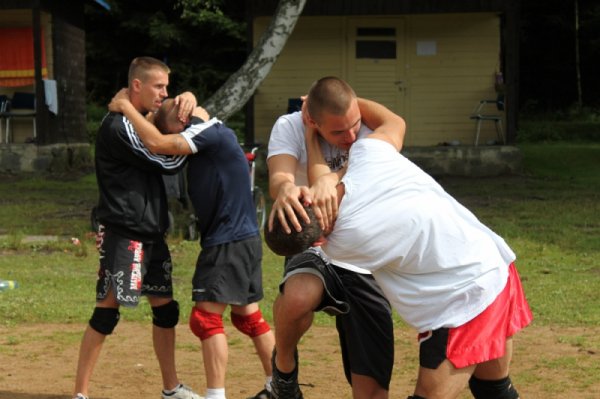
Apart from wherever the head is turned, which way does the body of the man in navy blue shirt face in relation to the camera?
to the viewer's left

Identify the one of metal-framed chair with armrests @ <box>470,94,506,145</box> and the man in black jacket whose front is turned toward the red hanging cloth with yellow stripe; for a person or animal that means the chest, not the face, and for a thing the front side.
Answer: the metal-framed chair with armrests

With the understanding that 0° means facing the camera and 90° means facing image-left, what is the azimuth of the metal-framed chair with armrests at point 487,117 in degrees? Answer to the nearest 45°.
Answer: approximately 90°

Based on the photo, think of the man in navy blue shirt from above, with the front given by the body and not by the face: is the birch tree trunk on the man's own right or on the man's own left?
on the man's own right

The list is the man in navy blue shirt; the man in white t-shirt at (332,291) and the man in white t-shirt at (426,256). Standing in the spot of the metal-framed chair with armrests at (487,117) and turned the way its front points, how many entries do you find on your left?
3

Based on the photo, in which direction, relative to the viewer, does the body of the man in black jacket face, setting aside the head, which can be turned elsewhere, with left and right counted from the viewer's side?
facing to the right of the viewer

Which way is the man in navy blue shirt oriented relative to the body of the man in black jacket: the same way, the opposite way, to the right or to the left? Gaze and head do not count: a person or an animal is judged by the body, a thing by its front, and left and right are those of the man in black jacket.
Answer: the opposite way
